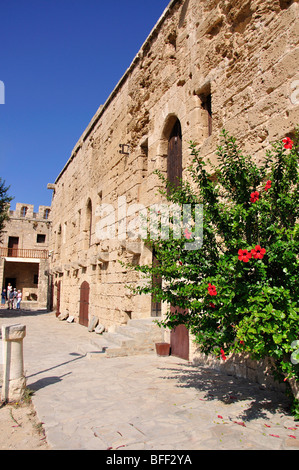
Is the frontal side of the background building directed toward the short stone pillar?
yes

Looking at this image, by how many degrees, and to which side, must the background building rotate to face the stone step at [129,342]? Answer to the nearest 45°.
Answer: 0° — it already faces it

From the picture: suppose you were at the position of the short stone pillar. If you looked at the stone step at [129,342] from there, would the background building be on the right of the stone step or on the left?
left

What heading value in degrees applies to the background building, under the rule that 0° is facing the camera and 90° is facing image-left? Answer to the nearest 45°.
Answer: approximately 0°
